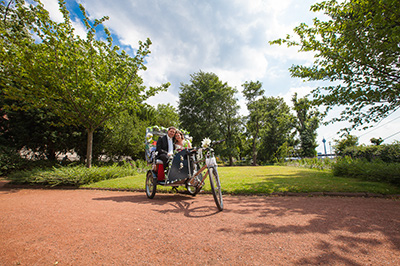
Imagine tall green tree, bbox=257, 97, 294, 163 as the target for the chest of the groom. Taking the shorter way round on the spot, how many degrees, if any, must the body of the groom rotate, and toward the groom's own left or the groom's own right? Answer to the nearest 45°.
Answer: approximately 90° to the groom's own left

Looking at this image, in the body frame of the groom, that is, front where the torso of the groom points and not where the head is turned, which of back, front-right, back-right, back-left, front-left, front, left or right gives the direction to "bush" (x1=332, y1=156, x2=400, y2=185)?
front-left

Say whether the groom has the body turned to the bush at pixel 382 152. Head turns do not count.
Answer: no

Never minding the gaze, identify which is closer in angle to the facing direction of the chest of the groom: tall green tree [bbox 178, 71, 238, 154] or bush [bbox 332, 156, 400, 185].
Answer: the bush

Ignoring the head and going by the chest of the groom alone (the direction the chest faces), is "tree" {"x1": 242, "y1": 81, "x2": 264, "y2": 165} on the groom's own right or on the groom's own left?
on the groom's own left

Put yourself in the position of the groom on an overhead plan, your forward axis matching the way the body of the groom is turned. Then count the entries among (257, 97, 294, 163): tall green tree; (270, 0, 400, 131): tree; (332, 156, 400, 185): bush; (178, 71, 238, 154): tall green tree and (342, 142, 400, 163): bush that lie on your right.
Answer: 0

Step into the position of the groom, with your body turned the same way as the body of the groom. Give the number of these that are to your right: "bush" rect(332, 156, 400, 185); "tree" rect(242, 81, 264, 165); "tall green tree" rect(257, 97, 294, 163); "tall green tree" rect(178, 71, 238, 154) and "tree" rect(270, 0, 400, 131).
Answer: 0

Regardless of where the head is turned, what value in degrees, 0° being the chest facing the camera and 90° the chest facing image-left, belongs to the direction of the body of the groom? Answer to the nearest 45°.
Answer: approximately 315°

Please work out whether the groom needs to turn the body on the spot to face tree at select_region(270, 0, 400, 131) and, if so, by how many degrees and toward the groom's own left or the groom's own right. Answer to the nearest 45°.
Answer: approximately 45° to the groom's own left

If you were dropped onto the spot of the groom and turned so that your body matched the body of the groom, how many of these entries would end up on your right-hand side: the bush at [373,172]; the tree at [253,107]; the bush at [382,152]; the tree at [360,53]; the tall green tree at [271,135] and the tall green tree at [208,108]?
0

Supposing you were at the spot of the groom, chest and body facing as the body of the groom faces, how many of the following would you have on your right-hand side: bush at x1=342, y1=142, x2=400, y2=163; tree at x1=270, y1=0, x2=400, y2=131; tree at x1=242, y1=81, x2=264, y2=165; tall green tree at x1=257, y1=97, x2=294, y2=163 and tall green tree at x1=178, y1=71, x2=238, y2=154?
0

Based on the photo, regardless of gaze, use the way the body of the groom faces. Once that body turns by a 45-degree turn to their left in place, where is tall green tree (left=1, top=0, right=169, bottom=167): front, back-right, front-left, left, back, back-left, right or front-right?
back-left

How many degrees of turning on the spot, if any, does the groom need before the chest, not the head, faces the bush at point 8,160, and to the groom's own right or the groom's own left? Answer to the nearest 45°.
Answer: approximately 180°

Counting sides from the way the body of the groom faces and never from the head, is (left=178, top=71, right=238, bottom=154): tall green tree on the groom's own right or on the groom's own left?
on the groom's own left

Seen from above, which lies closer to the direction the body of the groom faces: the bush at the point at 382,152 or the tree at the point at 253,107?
the bush

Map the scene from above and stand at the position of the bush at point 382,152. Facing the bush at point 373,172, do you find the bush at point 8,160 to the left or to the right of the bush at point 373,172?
right

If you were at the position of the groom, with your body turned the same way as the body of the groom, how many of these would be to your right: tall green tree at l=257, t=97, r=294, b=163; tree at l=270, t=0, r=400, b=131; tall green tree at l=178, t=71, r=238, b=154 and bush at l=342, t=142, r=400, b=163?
0

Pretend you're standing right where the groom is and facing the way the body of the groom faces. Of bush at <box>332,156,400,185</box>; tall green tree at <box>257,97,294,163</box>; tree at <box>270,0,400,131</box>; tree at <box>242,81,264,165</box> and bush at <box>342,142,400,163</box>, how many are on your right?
0
